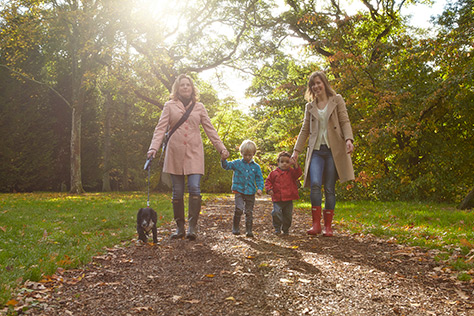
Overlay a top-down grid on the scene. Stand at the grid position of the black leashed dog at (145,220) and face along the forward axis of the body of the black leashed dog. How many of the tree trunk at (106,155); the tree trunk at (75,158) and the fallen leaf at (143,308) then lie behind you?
2

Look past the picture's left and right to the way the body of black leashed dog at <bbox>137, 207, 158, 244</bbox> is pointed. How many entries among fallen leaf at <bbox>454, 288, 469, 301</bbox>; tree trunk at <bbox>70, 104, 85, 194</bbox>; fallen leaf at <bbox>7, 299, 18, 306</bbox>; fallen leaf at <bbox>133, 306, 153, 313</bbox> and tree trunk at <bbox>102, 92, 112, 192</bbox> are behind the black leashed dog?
2

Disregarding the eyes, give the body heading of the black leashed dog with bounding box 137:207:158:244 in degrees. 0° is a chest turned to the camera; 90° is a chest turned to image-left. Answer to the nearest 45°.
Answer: approximately 0°

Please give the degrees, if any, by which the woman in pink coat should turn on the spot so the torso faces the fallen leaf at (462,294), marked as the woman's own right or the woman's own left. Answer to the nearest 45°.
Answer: approximately 45° to the woman's own left

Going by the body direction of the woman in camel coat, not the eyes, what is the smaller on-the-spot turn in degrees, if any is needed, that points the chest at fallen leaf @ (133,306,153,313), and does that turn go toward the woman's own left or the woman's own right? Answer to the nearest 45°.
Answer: approximately 45° to the woman's own right

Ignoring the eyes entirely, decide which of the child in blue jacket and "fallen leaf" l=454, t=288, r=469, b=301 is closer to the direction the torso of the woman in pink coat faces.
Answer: the fallen leaf

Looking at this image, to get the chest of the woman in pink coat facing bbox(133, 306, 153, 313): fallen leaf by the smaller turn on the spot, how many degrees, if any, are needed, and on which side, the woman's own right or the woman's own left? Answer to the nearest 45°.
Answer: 0° — they already face it

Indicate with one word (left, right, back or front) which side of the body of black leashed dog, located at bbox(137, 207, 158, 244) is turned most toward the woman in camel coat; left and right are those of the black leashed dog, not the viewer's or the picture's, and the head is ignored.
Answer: left
